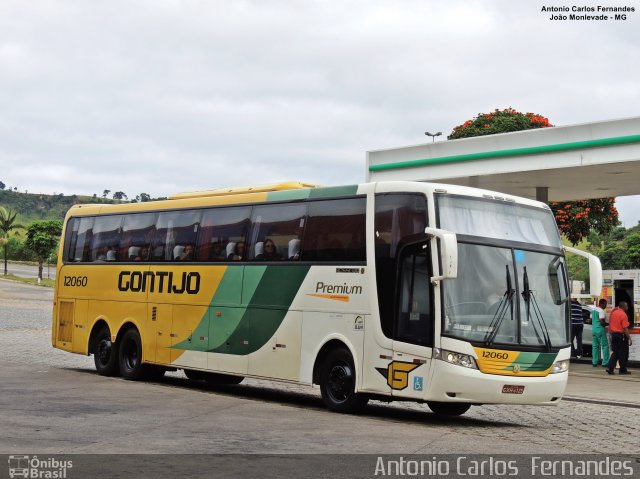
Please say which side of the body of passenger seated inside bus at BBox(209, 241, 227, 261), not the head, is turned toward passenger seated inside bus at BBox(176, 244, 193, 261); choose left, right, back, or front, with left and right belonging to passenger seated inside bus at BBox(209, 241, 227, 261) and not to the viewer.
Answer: back

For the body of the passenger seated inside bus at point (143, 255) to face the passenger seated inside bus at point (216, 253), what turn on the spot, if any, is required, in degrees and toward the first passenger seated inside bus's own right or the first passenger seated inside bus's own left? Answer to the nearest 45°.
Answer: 0° — they already face them

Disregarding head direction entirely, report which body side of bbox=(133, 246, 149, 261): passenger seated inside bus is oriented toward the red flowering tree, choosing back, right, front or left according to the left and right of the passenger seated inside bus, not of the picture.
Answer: left

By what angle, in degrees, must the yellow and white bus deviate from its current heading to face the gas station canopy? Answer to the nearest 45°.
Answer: approximately 90° to its left

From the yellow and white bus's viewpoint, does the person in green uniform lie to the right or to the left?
on its left

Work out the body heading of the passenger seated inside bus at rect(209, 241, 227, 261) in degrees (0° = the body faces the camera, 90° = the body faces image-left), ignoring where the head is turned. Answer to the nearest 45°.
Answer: approximately 315°

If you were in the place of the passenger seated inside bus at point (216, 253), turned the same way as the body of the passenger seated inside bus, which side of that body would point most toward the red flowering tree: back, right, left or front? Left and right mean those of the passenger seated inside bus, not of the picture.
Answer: left

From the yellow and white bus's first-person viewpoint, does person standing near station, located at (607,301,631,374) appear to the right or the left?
on its left
